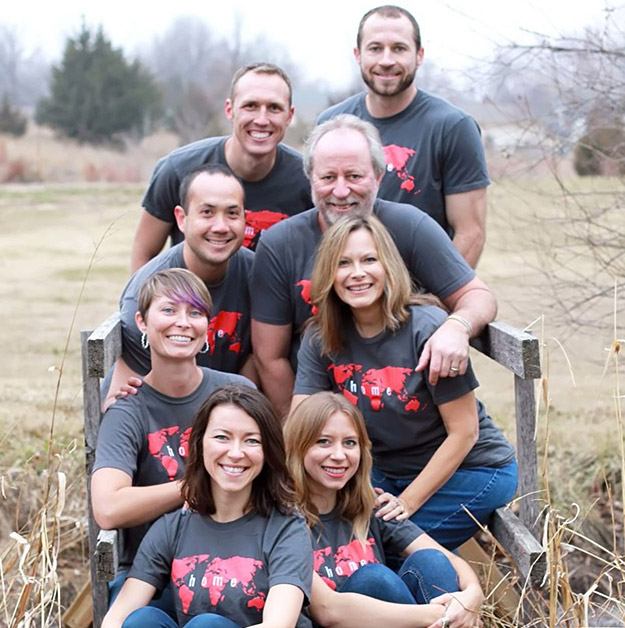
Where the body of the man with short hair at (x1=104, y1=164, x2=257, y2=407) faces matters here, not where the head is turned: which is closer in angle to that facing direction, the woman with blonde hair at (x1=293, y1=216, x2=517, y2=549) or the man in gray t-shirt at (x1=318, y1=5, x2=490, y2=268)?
the woman with blonde hair

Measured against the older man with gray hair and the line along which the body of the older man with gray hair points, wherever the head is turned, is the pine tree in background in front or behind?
behind

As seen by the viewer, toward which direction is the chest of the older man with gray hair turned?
toward the camera

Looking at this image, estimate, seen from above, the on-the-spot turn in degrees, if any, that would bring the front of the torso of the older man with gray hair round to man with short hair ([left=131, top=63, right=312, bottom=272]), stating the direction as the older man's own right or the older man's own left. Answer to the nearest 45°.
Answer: approximately 135° to the older man's own right

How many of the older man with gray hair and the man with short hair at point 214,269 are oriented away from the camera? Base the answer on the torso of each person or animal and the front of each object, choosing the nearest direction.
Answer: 0

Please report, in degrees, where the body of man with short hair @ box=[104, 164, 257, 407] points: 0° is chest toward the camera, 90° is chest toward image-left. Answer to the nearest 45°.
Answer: approximately 315°

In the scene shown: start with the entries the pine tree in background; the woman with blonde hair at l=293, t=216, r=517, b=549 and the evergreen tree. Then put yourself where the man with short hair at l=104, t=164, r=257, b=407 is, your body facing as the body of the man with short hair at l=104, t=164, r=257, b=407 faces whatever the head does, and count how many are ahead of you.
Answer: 1

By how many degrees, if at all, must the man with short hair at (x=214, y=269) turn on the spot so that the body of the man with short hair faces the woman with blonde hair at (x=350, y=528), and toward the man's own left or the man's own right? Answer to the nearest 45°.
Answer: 0° — they already face them

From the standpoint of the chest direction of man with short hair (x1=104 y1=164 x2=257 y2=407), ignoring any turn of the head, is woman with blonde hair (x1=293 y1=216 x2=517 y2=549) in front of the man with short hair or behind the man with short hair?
in front
